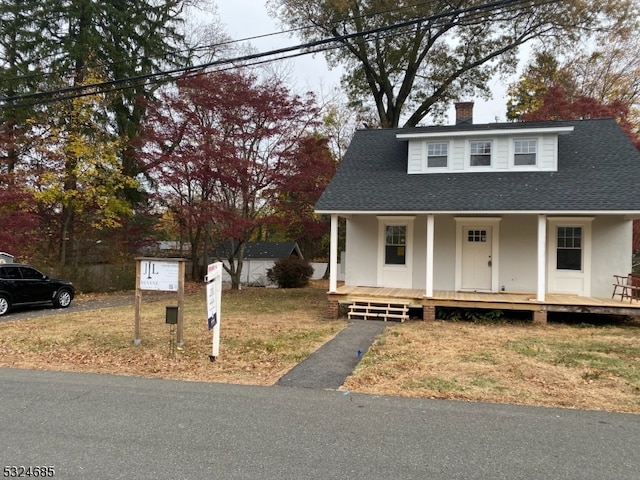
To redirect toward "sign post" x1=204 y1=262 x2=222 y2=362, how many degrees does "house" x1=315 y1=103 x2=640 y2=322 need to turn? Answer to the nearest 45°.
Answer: approximately 45° to its right

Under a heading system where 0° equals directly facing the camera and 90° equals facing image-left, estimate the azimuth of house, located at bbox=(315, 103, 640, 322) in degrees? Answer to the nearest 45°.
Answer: approximately 0°

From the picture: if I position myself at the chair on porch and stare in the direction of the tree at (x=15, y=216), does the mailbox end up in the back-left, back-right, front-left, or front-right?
front-left

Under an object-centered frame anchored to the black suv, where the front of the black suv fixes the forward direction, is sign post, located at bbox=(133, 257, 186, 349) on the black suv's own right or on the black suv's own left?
on the black suv's own right

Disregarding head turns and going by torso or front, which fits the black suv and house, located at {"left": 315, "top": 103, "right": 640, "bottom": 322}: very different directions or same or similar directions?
very different directions

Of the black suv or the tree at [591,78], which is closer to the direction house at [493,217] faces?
the black suv

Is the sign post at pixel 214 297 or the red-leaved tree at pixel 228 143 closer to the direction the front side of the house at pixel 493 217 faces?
the sign post

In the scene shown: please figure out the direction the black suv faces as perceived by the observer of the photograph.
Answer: facing away from the viewer and to the right of the viewer

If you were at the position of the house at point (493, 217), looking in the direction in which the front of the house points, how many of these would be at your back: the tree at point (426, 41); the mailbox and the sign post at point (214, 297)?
1
